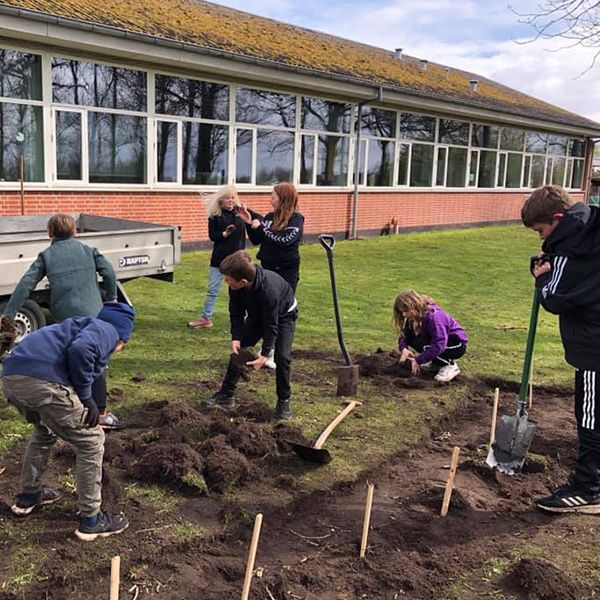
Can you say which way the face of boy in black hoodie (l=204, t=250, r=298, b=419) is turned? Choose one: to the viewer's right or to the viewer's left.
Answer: to the viewer's left

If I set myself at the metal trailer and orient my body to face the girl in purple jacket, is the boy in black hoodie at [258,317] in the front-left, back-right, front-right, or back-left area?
front-right

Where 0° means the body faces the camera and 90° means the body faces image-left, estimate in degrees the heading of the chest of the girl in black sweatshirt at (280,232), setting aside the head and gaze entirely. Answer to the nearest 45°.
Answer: approximately 90°

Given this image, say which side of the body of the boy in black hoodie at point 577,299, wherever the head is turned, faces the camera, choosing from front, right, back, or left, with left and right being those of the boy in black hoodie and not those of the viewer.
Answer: left

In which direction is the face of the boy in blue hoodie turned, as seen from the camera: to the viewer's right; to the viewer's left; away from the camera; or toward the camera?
to the viewer's right

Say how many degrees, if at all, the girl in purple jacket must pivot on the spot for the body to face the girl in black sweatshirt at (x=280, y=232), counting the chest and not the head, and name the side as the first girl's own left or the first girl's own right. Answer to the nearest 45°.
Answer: approximately 45° to the first girl's own right

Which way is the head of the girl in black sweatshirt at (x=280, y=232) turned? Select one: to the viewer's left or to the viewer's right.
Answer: to the viewer's left

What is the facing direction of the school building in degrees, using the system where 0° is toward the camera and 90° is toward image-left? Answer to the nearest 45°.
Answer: approximately 315°

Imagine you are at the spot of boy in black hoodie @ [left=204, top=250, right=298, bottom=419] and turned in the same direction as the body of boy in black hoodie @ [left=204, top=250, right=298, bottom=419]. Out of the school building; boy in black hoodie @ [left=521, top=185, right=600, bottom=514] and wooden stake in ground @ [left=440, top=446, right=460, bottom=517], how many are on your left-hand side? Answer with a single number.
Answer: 2

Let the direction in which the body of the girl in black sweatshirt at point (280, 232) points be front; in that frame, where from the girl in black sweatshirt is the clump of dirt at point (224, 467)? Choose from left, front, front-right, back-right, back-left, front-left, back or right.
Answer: left

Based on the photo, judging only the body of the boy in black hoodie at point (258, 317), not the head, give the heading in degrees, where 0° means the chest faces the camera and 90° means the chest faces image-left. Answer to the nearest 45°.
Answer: approximately 45°
